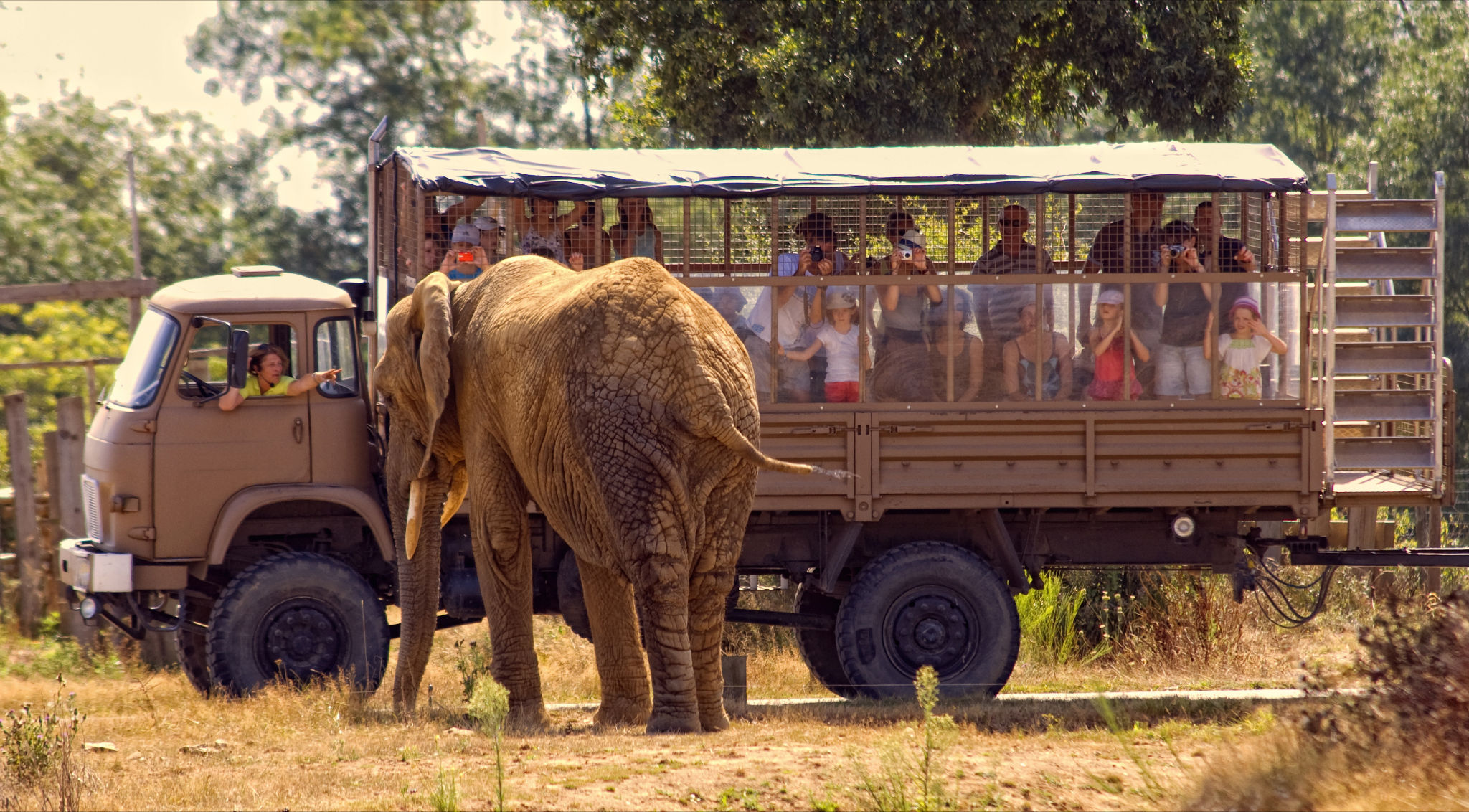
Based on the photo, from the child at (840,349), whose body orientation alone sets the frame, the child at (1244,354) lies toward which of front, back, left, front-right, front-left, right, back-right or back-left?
left

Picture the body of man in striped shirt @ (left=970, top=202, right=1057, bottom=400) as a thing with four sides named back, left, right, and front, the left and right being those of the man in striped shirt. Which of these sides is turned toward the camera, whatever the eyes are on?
front

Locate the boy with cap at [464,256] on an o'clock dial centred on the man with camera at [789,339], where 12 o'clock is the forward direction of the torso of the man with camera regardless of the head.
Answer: The boy with cap is roughly at 3 o'clock from the man with camera.

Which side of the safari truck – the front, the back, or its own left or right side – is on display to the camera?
left

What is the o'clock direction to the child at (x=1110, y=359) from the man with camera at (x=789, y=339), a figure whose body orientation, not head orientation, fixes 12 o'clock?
The child is roughly at 9 o'clock from the man with camera.

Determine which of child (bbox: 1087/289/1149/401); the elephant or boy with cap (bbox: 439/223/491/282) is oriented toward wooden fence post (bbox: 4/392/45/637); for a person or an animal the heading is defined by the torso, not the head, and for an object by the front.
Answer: the elephant

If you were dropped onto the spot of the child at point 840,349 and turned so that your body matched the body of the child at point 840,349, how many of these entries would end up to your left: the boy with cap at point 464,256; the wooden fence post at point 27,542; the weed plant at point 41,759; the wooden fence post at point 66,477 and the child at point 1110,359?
1

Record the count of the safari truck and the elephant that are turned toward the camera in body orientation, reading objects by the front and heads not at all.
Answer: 0

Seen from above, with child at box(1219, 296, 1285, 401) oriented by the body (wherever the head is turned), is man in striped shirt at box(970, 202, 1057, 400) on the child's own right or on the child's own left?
on the child's own right

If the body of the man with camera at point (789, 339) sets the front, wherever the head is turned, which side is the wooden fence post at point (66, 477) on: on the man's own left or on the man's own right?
on the man's own right

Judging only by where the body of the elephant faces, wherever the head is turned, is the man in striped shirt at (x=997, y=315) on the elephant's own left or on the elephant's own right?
on the elephant's own right

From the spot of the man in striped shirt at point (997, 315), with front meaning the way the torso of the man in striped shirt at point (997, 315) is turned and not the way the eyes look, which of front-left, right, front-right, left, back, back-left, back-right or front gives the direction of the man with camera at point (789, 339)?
right

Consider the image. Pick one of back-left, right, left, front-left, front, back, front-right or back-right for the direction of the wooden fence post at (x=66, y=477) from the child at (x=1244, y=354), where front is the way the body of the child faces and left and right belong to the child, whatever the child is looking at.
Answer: right
